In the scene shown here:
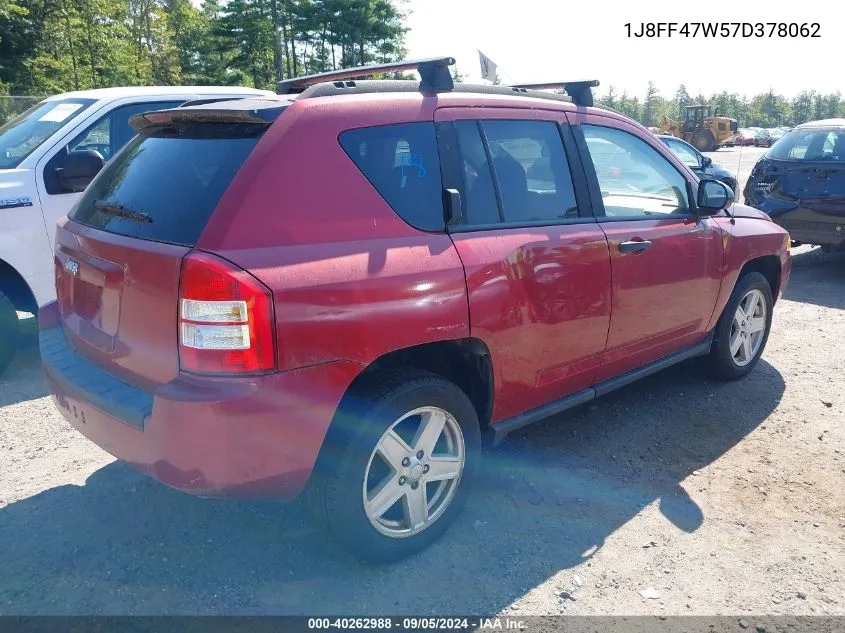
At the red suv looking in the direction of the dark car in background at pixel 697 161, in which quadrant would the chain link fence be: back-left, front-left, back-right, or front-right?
front-left

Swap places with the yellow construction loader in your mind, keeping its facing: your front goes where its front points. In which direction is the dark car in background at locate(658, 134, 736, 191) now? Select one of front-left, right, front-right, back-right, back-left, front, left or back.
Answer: left

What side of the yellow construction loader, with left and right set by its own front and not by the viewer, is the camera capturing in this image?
left

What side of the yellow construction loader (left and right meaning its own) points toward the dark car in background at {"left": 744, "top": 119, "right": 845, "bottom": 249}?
left

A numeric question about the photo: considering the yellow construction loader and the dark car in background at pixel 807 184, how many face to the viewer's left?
1

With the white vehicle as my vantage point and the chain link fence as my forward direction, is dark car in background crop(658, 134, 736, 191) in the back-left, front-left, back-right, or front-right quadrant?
front-right

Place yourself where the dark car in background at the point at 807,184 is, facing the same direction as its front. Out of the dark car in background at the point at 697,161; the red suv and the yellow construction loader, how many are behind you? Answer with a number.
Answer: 1

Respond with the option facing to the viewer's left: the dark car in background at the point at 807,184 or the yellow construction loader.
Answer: the yellow construction loader

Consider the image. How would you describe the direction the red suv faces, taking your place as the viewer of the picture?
facing away from the viewer and to the right of the viewer

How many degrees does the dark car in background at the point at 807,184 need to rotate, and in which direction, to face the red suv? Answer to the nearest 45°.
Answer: approximately 180°

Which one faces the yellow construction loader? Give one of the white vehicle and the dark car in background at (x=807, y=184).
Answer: the dark car in background

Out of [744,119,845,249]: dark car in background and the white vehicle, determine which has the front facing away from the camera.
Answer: the dark car in background

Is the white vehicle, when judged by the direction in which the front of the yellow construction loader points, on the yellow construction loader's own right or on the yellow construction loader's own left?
on the yellow construction loader's own left

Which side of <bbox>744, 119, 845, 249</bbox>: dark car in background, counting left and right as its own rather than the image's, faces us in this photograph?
back

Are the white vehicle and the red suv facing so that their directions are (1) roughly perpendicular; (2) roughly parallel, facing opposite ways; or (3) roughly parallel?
roughly parallel, facing opposite ways

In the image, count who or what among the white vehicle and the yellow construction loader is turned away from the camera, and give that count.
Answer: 0

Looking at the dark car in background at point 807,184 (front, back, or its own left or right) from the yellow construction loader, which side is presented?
front

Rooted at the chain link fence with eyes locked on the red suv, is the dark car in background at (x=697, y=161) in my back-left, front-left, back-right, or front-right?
front-left

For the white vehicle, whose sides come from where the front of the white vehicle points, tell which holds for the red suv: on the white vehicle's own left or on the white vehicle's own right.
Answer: on the white vehicle's own left
